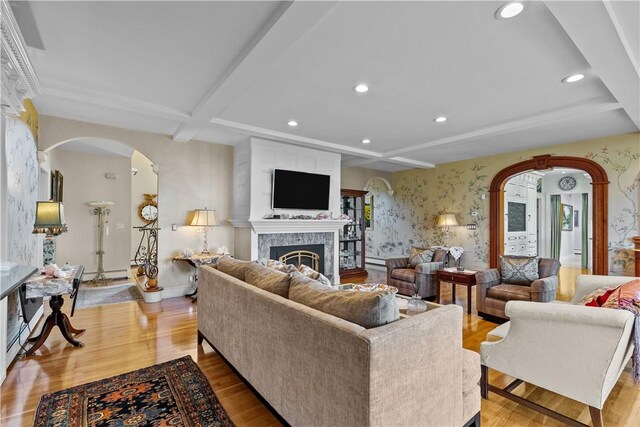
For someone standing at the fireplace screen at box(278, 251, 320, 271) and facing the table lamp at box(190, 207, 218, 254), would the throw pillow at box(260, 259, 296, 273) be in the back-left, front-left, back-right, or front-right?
front-left

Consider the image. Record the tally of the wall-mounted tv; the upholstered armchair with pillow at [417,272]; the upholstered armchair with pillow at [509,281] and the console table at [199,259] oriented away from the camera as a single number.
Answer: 0

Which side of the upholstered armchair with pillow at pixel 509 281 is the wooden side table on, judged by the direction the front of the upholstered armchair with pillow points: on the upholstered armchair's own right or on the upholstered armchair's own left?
on the upholstered armchair's own right

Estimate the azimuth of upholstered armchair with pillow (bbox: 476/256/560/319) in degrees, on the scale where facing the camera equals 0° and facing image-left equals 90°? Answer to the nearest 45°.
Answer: approximately 45°

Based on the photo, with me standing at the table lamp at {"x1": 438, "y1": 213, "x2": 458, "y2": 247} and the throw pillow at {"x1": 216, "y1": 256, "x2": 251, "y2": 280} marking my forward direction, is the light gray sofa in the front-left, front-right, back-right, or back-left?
front-left

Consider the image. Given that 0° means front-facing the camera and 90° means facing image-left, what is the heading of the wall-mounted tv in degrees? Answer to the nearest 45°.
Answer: approximately 315°

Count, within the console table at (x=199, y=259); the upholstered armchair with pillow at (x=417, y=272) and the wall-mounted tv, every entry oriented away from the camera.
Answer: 0

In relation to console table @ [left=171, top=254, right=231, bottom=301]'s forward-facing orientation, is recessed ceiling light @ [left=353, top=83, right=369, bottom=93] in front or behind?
in front

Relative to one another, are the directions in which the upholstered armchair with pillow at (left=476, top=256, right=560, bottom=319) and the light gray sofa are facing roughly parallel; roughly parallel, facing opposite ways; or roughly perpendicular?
roughly perpendicular

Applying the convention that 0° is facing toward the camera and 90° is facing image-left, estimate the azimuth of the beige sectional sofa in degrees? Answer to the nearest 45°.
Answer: approximately 225°

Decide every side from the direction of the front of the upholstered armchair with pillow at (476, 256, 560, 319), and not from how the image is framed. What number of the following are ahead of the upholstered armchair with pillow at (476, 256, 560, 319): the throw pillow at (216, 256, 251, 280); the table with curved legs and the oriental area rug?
3

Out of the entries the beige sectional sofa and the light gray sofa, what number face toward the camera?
0

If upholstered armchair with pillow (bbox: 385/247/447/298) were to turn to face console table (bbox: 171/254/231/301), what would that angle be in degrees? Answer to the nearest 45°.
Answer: approximately 45° to its right
